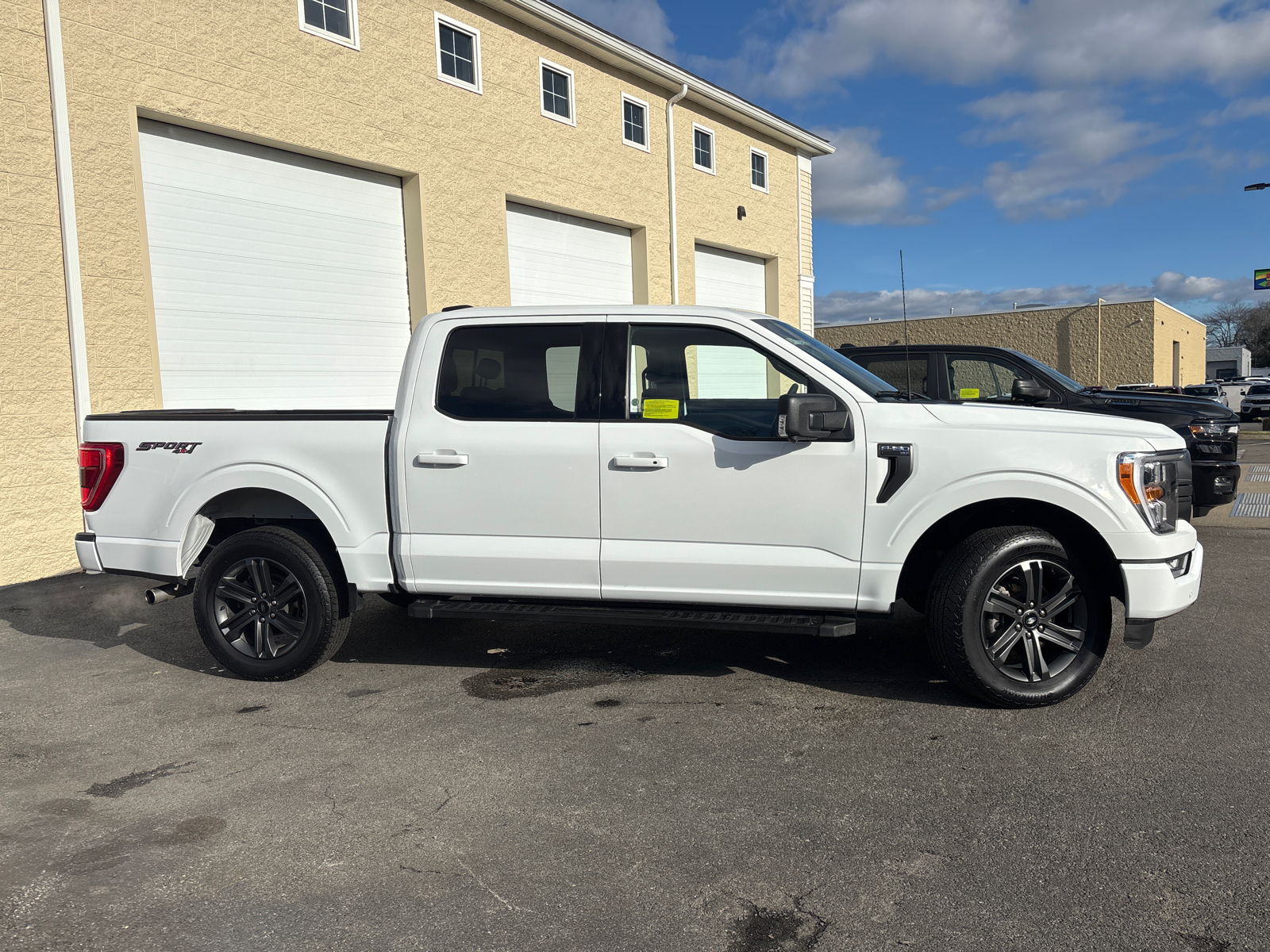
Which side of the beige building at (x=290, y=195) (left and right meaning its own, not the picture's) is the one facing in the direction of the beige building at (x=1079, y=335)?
left

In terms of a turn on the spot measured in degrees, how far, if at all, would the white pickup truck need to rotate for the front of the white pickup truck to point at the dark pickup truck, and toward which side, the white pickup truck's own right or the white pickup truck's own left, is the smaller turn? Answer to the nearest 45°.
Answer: approximately 45° to the white pickup truck's own left

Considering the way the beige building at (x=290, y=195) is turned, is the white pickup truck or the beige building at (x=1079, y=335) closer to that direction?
the white pickup truck

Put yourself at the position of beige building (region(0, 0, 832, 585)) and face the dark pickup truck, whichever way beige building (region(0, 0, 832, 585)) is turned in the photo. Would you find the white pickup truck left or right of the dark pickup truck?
right

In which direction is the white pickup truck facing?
to the viewer's right

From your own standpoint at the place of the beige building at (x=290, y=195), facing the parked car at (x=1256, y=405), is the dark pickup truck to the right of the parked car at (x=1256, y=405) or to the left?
right
